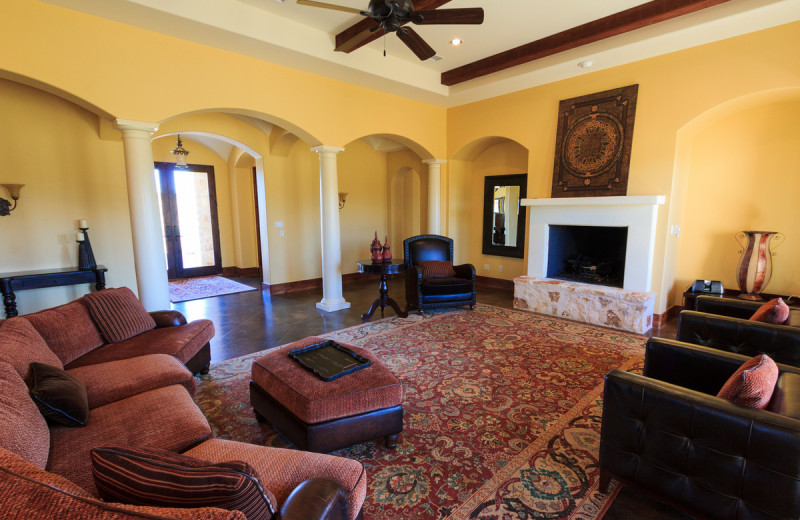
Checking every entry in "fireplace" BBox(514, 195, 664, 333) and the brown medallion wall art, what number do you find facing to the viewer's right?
0

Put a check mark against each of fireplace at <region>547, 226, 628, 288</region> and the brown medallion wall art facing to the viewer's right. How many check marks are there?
0

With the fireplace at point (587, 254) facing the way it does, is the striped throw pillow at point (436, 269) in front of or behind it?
in front

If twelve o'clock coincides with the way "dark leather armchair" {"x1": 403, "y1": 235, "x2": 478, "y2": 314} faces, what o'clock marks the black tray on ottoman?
The black tray on ottoman is roughly at 2 o'clock from the dark leather armchair.

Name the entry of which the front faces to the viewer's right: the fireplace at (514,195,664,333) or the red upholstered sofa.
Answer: the red upholstered sofa

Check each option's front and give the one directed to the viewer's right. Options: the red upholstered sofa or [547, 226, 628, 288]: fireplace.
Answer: the red upholstered sofa

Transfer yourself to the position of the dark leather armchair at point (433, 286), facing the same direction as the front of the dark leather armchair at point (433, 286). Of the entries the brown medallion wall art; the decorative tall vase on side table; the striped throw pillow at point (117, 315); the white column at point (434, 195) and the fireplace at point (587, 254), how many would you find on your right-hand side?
1

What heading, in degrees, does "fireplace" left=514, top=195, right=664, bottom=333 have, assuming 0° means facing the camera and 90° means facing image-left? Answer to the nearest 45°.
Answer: approximately 45°

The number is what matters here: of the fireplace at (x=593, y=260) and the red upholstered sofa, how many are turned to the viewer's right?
1

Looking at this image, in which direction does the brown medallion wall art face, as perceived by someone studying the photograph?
facing the viewer and to the left of the viewer

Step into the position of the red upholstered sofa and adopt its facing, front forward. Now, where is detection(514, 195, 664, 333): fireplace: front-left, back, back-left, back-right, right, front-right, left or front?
front

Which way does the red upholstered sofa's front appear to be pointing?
to the viewer's right
